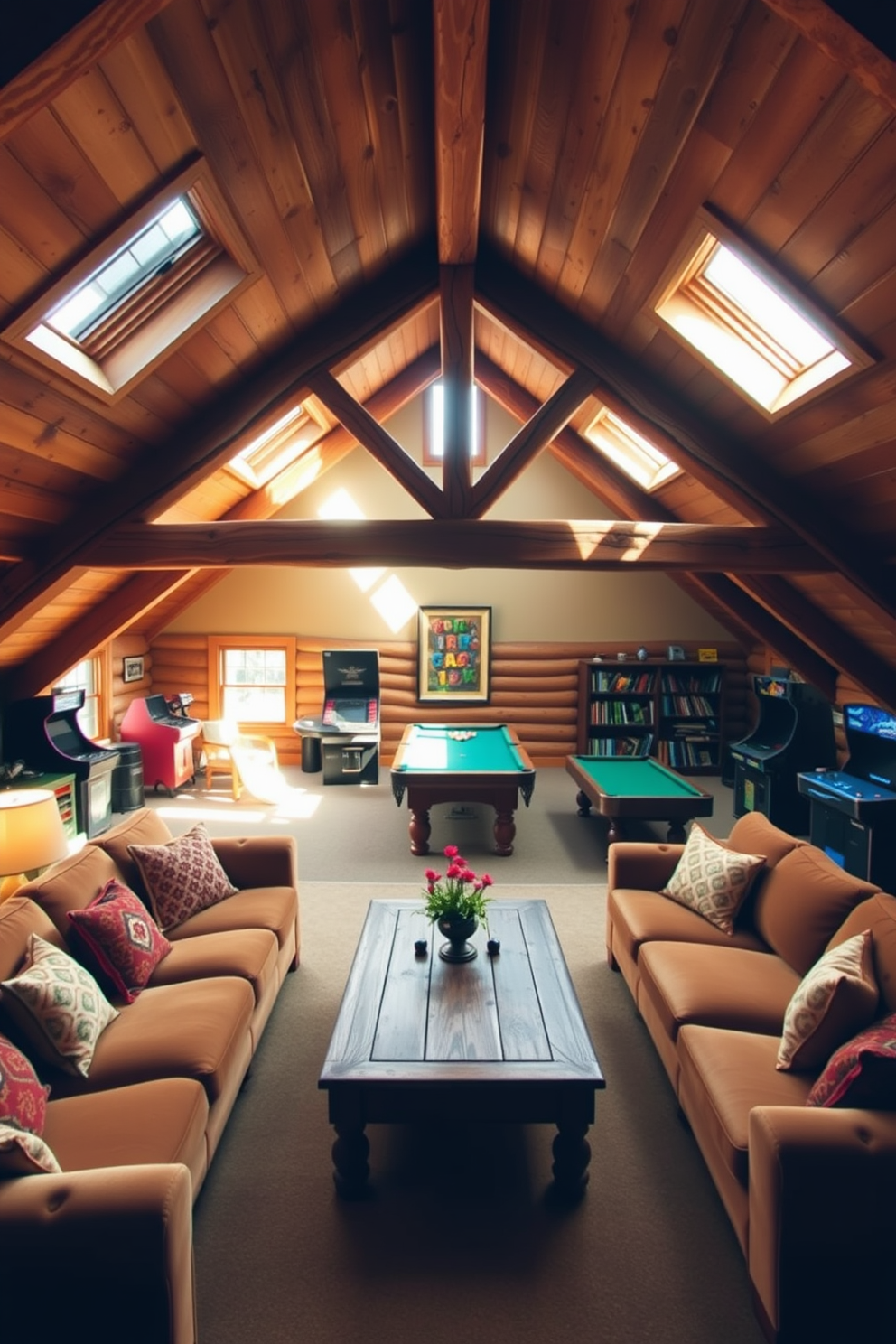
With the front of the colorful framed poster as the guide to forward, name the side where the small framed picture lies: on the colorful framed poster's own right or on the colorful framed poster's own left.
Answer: on the colorful framed poster's own right

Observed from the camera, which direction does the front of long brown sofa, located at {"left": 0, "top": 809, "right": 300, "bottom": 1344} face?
facing to the right of the viewer

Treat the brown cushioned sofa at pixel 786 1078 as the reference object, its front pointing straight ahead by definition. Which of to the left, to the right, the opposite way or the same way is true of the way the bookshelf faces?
to the left

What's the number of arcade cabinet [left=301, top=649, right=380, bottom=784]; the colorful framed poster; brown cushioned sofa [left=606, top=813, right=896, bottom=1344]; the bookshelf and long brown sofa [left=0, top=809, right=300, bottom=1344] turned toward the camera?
3

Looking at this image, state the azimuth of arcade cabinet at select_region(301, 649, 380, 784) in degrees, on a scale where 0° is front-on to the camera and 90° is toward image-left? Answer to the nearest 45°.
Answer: approximately 0°

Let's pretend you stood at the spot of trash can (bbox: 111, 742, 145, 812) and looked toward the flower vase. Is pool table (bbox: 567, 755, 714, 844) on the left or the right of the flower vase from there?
left

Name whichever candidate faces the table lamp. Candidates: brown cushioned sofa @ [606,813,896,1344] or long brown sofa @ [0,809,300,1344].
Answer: brown cushioned sofa @ [606,813,896,1344]
